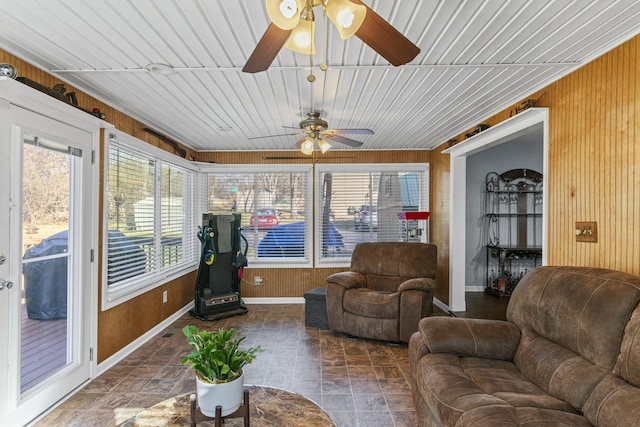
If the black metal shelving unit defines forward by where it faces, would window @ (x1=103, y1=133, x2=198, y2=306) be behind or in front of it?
in front

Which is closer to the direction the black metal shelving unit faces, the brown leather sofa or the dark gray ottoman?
the brown leather sofa

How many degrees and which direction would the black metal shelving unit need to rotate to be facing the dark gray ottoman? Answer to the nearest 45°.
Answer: approximately 45° to its right

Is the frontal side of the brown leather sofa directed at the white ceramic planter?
yes

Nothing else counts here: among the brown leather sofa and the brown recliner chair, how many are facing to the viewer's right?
0

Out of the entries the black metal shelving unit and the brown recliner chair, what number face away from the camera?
0

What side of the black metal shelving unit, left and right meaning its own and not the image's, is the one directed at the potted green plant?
front

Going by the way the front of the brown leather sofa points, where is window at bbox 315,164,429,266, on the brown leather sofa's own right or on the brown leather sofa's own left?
on the brown leather sofa's own right

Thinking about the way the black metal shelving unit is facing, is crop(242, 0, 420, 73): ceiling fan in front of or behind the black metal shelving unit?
in front

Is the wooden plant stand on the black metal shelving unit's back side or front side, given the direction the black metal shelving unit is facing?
on the front side
